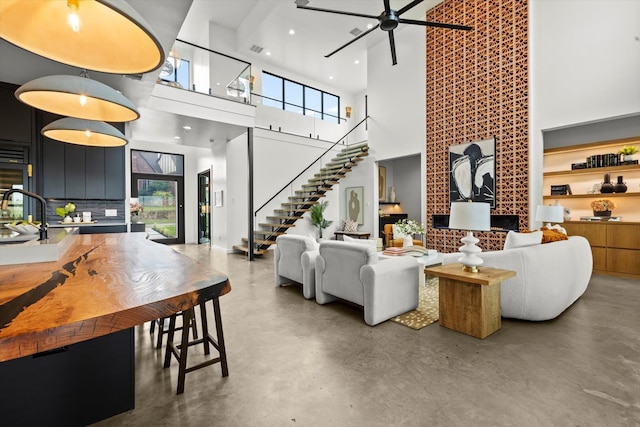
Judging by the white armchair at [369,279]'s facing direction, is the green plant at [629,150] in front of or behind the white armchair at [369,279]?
in front

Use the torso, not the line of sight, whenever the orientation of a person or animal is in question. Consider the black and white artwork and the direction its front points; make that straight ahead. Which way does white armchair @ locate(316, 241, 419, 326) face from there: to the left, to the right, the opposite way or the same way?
the opposite way

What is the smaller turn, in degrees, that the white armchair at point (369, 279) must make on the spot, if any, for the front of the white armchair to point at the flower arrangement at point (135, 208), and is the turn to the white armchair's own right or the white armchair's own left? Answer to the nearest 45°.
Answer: approximately 90° to the white armchair's own left

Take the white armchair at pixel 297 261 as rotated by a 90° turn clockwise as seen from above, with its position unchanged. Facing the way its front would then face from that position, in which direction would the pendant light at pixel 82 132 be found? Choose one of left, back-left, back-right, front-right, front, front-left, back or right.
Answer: right

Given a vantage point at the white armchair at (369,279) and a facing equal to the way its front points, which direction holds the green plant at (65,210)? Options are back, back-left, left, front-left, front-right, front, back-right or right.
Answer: back-left

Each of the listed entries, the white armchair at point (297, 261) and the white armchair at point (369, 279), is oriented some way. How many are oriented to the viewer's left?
0

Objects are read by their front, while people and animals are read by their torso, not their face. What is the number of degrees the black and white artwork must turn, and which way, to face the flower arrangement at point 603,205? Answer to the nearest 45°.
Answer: approximately 135° to its left

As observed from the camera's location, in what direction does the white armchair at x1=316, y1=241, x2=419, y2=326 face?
facing away from the viewer and to the right of the viewer

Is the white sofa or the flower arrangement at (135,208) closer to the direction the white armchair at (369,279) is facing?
the white sofa

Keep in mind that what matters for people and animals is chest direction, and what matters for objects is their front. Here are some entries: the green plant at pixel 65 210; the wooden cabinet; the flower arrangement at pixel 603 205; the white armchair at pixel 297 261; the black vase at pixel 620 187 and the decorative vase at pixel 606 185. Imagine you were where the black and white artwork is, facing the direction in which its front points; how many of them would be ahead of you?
2

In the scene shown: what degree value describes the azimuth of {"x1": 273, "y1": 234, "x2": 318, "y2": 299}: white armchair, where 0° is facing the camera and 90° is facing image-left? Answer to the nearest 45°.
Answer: approximately 225°

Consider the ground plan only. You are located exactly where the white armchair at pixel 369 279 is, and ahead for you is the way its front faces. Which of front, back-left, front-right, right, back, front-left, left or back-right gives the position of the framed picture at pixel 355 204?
front-left

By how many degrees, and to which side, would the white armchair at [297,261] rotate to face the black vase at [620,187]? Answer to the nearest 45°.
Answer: approximately 45° to its right

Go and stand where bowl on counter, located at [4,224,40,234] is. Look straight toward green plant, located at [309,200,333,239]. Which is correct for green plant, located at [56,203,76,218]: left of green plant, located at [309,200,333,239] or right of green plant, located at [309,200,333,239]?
left

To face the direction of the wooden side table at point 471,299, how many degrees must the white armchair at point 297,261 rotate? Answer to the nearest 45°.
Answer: approximately 90° to its right

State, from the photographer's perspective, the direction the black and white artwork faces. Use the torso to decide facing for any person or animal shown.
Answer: facing the viewer and to the left of the viewer

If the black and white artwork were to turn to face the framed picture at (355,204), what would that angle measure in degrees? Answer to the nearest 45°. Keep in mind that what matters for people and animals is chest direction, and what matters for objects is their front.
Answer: approximately 90° to its right
